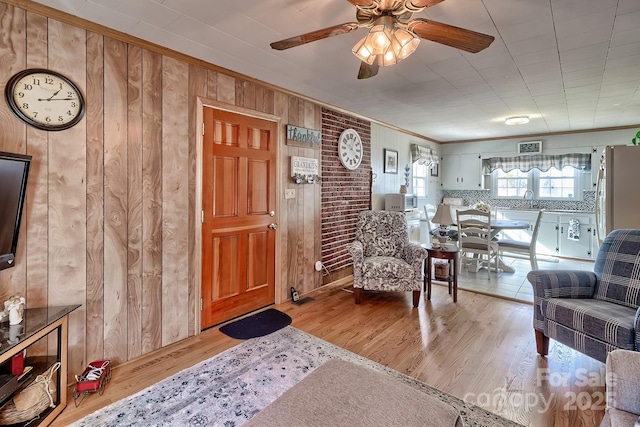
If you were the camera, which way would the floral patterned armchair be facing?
facing the viewer

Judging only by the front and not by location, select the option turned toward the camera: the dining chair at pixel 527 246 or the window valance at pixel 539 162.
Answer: the window valance

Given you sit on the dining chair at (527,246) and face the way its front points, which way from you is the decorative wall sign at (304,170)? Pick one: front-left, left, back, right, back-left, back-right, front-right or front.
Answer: front-left

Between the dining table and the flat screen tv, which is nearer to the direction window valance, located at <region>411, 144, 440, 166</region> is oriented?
the dining table

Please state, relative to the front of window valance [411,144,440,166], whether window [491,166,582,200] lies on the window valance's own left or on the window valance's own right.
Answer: on the window valance's own left

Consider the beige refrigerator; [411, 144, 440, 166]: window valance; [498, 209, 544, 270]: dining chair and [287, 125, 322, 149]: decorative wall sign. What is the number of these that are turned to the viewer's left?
2

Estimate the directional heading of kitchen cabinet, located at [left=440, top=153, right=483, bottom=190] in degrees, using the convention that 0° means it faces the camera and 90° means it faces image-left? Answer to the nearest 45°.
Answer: approximately 0°

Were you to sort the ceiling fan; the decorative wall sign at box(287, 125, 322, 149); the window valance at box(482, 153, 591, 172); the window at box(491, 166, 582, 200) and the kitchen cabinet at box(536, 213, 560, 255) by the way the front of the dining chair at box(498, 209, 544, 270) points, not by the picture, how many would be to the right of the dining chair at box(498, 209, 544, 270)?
3

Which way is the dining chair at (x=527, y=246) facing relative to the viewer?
to the viewer's left

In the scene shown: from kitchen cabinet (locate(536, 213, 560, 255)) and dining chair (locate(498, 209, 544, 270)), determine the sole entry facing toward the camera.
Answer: the kitchen cabinet

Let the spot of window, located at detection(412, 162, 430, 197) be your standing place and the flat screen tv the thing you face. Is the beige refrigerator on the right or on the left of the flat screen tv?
left

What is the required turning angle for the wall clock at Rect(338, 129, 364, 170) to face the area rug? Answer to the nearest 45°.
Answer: approximately 45° to its right

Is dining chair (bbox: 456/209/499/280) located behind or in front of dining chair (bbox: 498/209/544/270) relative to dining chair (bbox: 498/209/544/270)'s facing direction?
in front

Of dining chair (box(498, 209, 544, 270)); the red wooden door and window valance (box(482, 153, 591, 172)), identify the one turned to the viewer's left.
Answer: the dining chair
